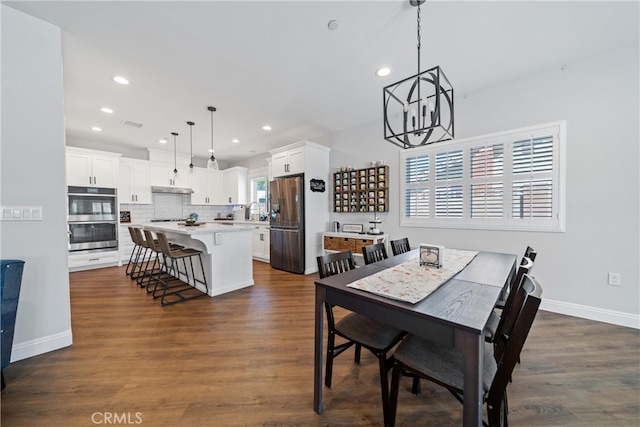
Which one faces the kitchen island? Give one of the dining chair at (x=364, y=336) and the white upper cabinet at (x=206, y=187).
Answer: the white upper cabinet

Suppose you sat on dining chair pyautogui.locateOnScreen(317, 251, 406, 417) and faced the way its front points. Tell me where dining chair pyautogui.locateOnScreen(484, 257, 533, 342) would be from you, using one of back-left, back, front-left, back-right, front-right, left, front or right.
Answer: front-left

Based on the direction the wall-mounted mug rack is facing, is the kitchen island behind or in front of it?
in front

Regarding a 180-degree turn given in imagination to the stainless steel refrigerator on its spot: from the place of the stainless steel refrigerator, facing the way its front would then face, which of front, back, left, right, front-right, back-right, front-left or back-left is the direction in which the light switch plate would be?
back

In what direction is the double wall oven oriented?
toward the camera

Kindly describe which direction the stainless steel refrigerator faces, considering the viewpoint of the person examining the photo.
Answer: facing the viewer and to the left of the viewer

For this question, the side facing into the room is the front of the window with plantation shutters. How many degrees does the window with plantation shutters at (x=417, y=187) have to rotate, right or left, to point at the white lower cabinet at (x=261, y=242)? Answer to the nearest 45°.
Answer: approximately 45° to its right

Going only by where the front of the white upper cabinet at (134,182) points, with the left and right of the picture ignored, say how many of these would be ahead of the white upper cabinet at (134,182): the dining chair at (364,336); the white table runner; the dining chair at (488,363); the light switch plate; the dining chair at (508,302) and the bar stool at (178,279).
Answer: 6

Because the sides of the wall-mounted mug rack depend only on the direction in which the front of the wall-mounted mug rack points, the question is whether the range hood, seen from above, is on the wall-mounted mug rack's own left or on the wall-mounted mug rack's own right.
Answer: on the wall-mounted mug rack's own right

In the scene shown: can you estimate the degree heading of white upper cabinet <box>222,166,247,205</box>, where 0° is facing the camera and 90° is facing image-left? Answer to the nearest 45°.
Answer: approximately 45°

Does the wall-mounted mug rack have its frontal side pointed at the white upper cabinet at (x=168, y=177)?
no

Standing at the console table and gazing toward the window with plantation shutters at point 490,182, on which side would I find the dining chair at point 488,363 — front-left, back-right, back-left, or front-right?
front-right

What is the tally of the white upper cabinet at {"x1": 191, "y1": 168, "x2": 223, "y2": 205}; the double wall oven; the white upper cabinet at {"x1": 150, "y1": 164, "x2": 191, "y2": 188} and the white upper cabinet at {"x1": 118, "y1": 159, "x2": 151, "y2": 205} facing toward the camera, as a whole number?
4

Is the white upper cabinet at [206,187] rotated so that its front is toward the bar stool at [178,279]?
yes

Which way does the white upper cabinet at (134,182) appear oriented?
toward the camera

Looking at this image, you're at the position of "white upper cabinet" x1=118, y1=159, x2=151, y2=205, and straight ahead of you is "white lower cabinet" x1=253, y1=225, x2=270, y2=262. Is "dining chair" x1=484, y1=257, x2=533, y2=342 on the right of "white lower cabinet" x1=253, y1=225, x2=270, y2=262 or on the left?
right

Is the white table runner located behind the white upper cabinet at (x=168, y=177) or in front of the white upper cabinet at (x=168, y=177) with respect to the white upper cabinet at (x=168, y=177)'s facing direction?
in front

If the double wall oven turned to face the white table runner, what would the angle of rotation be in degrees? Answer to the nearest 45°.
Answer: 0° — it already faces it

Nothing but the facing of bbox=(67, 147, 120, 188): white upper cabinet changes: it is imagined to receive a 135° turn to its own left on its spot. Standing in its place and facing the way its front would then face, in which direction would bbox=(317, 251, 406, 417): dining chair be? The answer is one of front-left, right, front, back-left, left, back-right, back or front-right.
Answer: back-right
